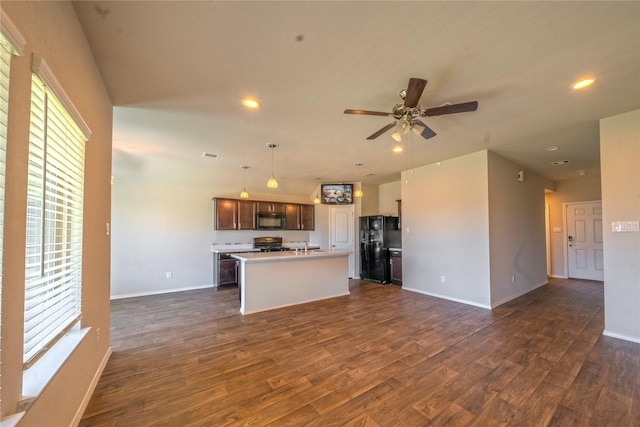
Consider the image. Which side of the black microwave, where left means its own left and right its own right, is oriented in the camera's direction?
front

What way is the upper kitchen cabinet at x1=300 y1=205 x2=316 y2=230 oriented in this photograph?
toward the camera

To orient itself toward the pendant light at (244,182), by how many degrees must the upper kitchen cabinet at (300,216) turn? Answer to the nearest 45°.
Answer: approximately 45° to its right

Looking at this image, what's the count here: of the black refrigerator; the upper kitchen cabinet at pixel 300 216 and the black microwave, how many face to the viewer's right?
0

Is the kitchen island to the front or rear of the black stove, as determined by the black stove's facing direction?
to the front

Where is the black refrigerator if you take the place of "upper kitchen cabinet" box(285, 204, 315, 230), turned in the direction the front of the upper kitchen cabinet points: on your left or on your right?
on your left

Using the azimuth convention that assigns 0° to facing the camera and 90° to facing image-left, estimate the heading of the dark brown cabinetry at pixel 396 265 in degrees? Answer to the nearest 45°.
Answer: approximately 45°

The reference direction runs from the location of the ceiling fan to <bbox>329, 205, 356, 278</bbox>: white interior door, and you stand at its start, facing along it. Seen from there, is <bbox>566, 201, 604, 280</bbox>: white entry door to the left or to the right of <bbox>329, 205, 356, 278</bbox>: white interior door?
right

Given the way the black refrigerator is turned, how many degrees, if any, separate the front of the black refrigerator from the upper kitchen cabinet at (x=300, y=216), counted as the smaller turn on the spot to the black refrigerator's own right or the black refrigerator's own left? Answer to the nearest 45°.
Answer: approximately 45° to the black refrigerator's own right

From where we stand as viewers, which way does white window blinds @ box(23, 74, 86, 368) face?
facing to the right of the viewer

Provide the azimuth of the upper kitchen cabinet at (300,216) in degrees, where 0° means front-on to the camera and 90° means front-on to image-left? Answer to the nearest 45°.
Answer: approximately 0°

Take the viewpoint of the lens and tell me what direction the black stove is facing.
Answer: facing the viewer

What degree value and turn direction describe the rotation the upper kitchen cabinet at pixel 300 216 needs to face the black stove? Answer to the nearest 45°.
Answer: approximately 45° to its right
